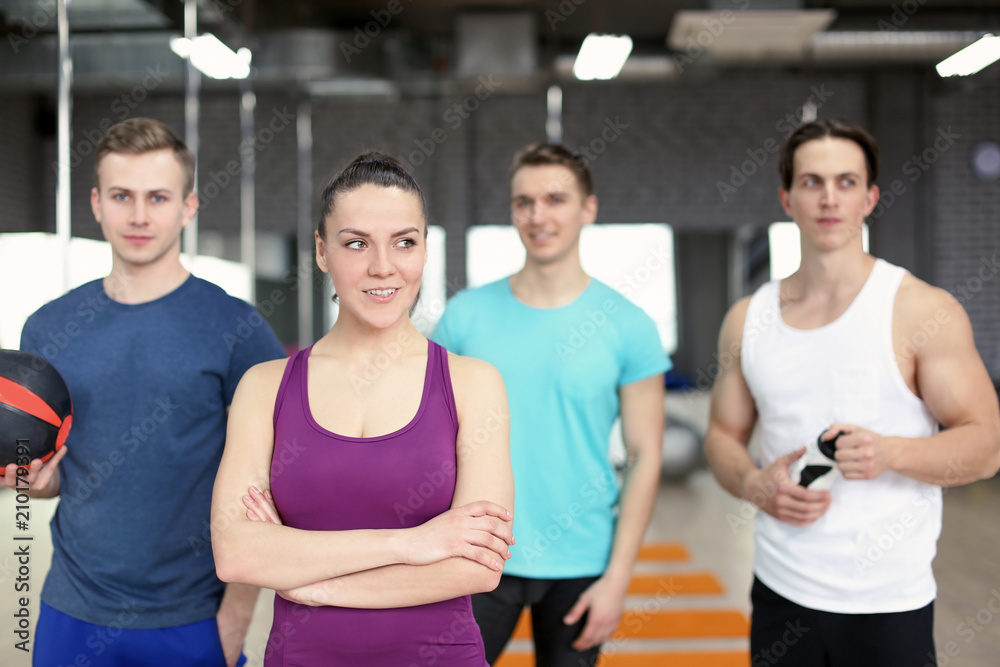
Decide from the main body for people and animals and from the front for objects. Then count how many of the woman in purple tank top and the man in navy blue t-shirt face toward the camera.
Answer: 2

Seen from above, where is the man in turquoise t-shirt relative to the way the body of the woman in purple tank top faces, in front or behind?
behind

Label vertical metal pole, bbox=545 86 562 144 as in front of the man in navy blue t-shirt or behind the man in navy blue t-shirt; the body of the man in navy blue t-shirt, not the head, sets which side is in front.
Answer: behind

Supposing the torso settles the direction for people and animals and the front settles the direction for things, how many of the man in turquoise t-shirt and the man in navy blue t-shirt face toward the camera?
2

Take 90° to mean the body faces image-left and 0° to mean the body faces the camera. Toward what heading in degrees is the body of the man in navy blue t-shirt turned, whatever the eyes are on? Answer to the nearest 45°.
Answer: approximately 0°

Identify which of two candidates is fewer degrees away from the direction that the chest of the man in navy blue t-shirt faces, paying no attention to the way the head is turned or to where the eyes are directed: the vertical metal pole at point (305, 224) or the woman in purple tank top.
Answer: the woman in purple tank top

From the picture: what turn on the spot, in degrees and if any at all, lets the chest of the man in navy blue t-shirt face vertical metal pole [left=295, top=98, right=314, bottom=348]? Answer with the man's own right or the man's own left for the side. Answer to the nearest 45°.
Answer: approximately 180°

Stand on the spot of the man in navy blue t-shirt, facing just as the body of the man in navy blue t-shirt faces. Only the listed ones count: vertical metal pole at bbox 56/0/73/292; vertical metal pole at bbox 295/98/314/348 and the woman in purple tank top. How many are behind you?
2
